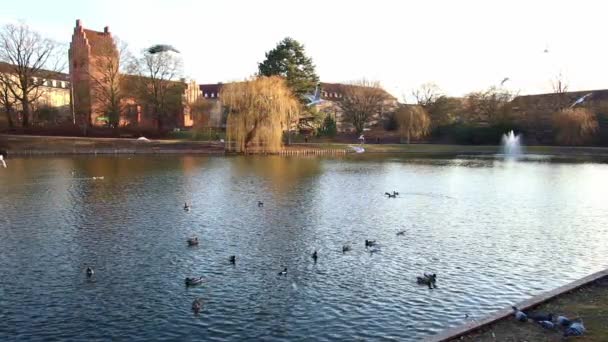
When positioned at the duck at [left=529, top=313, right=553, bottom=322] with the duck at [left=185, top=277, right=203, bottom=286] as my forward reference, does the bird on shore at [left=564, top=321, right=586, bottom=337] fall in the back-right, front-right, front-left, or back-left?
back-left

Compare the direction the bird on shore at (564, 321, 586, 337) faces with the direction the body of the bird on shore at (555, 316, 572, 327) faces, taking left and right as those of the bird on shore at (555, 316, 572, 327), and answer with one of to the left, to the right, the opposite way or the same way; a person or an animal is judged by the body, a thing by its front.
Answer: the opposite way

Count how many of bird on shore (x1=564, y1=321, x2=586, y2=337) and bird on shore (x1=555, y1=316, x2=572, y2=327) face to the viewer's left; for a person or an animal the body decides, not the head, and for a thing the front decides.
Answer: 1

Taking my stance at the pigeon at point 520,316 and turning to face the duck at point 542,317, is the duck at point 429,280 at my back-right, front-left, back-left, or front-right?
back-left

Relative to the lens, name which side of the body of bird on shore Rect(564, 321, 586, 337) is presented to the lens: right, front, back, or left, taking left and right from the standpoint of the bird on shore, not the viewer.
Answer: right
